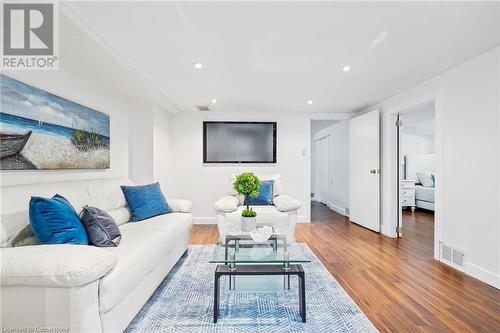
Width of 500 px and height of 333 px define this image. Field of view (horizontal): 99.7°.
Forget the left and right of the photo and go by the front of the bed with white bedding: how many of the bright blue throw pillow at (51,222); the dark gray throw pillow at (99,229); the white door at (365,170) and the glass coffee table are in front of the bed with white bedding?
4

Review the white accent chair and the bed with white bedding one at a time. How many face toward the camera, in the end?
2

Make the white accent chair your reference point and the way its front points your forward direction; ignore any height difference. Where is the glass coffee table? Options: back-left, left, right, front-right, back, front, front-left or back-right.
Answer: front

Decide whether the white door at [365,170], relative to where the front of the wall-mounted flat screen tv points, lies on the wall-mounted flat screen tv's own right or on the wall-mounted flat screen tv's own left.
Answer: on the wall-mounted flat screen tv's own left

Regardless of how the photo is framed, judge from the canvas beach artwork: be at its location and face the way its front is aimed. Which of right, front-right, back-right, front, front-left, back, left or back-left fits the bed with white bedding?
front-left

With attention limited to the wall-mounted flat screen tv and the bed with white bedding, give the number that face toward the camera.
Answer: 2

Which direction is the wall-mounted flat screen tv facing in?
toward the camera

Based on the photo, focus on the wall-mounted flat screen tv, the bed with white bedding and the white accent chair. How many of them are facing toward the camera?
3

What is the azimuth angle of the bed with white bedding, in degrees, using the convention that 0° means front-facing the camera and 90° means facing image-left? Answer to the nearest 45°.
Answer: approximately 0°

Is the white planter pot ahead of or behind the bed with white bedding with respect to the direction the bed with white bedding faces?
ahead

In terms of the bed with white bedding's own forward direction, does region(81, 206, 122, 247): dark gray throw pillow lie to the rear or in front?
in front

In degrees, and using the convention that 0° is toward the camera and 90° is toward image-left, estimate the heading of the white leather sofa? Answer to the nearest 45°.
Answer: approximately 315°

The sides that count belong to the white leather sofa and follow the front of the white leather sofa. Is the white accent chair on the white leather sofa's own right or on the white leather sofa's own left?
on the white leather sofa's own left

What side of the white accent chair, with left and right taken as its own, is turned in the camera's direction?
front

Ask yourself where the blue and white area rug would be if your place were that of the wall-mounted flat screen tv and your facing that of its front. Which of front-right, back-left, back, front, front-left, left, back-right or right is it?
front

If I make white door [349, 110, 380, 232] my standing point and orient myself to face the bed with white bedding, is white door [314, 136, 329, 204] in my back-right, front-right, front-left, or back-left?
front-left
